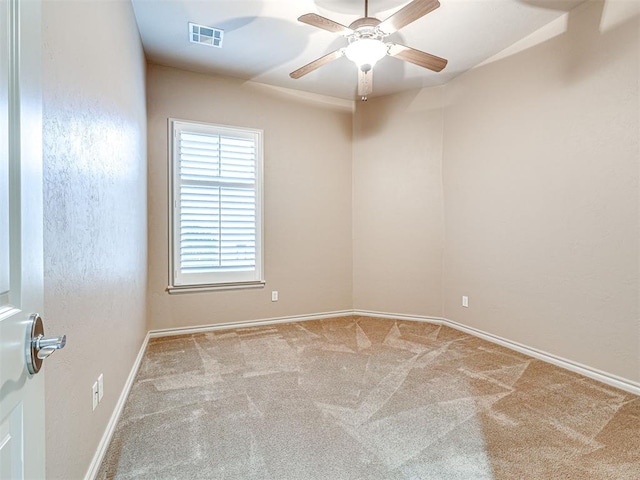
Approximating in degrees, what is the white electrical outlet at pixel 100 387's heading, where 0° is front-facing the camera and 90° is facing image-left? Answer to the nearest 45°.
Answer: approximately 270°

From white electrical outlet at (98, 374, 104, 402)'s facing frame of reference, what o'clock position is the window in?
The window is roughly at 10 o'clock from the white electrical outlet.

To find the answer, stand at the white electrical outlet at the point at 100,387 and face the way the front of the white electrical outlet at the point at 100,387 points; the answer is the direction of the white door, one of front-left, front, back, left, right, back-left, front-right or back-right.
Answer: right

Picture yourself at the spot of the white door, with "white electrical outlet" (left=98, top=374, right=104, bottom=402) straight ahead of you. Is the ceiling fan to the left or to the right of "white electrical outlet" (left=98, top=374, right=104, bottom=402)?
right
